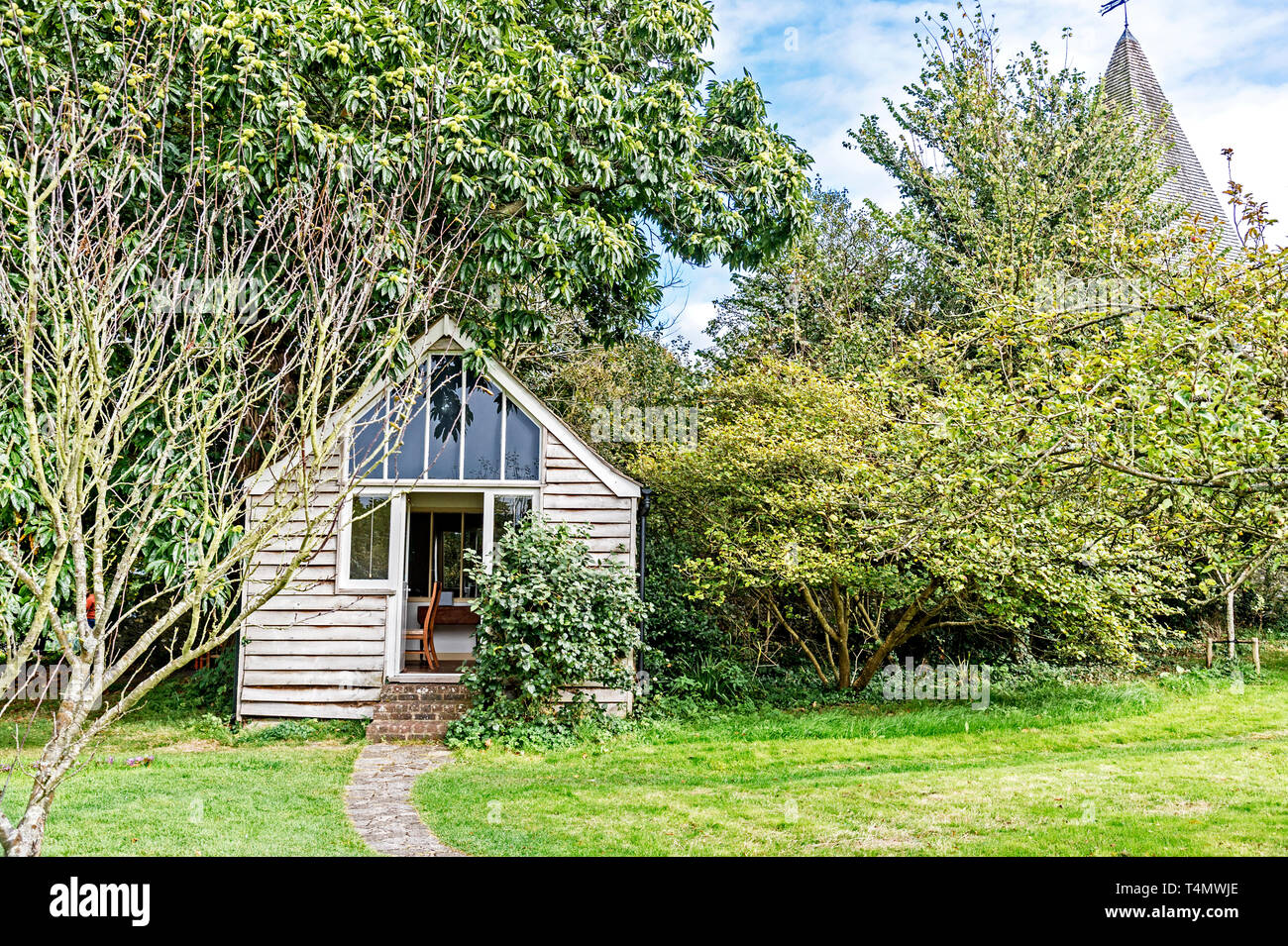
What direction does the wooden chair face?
to the viewer's left

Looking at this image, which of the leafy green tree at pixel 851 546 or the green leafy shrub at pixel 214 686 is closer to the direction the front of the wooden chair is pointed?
the green leafy shrub

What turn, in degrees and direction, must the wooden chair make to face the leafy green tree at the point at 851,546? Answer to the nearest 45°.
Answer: approximately 180°

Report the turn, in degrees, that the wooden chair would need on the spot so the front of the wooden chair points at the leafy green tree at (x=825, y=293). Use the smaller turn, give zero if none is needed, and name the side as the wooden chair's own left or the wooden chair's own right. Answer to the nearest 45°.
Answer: approximately 135° to the wooden chair's own right
